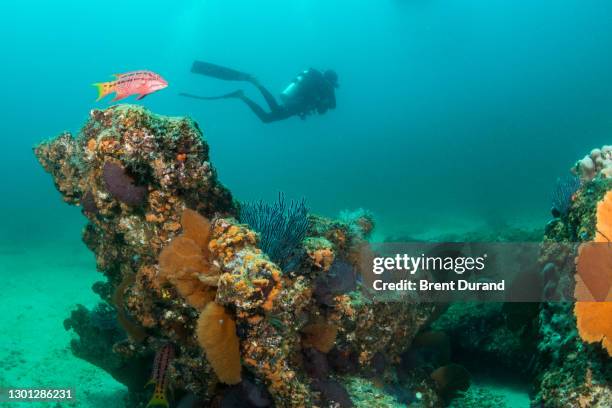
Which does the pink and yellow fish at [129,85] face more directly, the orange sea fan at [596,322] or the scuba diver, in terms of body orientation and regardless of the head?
the orange sea fan

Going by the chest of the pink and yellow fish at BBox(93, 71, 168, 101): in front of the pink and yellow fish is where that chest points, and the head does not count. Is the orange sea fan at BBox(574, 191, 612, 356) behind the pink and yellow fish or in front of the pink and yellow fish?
in front

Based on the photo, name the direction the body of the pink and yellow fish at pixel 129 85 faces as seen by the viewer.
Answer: to the viewer's right

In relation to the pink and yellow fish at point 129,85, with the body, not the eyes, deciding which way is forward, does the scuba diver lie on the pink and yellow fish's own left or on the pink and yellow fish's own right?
on the pink and yellow fish's own left

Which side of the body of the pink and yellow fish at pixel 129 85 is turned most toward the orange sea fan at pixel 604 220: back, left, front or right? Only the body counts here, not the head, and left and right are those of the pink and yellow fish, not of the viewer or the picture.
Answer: front

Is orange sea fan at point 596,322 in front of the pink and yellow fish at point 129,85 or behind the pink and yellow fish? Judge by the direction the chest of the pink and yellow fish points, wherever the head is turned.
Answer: in front
